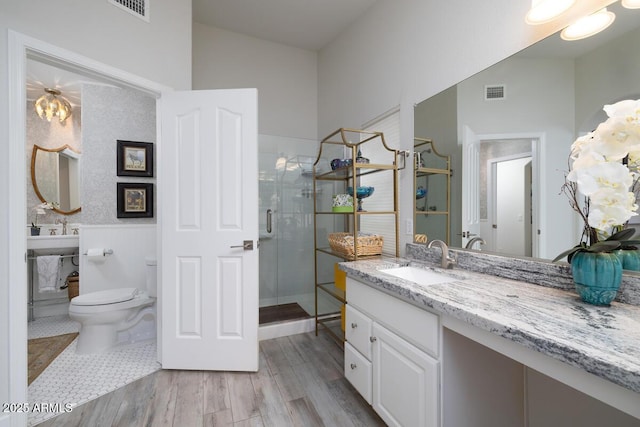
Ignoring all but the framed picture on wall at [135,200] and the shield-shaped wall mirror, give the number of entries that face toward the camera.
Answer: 2

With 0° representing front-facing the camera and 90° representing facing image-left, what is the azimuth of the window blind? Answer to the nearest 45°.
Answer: approximately 45°

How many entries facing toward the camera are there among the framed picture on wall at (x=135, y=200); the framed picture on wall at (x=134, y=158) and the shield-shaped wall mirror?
3

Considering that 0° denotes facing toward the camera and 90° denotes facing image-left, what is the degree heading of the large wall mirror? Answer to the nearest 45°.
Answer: approximately 45°

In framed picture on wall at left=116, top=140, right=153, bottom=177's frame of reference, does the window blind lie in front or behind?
in front

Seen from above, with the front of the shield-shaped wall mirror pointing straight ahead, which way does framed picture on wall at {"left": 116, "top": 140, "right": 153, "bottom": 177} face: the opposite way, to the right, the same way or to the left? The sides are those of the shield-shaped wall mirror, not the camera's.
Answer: the same way

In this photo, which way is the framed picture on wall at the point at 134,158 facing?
toward the camera

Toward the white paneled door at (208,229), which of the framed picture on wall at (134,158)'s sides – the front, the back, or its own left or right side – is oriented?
front

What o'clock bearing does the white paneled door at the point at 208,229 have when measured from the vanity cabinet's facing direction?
The white paneled door is roughly at 2 o'clock from the vanity cabinet.

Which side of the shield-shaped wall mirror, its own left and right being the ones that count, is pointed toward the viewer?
front

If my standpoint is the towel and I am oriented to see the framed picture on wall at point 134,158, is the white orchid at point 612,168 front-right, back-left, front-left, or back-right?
front-right

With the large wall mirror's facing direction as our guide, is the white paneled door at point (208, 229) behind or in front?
in front

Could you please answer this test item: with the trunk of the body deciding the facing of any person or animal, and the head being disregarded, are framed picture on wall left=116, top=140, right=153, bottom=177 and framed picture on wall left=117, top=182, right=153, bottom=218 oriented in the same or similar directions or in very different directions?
same or similar directions
